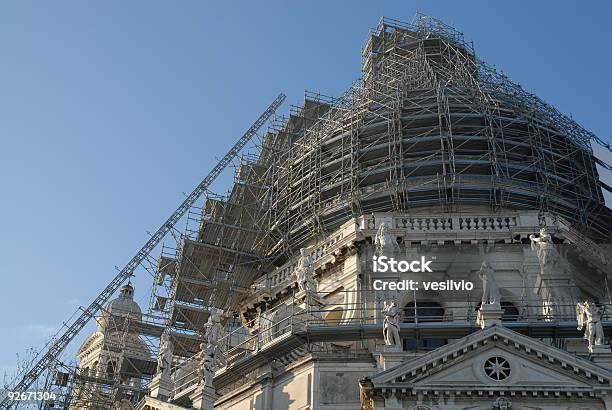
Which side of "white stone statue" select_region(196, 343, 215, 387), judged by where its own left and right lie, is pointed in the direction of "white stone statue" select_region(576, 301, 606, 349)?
left

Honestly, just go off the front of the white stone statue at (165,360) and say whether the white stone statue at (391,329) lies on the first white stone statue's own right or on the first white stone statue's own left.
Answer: on the first white stone statue's own left

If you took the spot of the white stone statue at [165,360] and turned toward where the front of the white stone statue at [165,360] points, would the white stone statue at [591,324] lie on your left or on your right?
on your left

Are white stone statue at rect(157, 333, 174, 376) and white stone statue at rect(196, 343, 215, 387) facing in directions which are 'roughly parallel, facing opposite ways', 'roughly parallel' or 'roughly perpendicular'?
roughly parallel

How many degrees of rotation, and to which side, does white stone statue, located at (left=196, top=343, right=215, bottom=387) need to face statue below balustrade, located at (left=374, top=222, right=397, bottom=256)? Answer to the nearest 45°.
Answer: approximately 135° to its left

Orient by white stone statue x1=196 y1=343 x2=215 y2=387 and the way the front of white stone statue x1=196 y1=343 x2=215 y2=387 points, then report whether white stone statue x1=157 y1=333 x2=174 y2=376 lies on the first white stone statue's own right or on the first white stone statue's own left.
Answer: on the first white stone statue's own right

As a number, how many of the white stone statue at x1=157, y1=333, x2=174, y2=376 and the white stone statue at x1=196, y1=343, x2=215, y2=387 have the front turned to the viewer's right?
0

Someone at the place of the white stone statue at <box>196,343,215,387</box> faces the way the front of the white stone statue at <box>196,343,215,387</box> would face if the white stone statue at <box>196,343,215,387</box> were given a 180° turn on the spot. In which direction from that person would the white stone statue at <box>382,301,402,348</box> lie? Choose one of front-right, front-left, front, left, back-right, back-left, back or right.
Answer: right

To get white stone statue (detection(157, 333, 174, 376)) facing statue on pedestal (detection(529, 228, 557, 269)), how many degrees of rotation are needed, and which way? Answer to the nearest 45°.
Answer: approximately 90° to its left

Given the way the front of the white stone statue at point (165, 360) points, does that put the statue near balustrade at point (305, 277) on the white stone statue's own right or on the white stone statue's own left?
on the white stone statue's own left

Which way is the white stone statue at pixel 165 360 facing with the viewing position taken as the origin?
facing the viewer and to the left of the viewer

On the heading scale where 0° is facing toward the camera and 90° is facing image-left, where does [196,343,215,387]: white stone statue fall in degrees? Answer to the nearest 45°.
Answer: approximately 45°

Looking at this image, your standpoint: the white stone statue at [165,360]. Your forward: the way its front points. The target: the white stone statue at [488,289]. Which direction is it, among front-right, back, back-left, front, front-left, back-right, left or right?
left

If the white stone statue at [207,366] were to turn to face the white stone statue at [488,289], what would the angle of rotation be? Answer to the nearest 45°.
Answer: approximately 90° to its left

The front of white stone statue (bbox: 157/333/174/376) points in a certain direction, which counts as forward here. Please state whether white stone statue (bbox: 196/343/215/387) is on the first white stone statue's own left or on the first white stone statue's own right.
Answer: on the first white stone statue's own left
